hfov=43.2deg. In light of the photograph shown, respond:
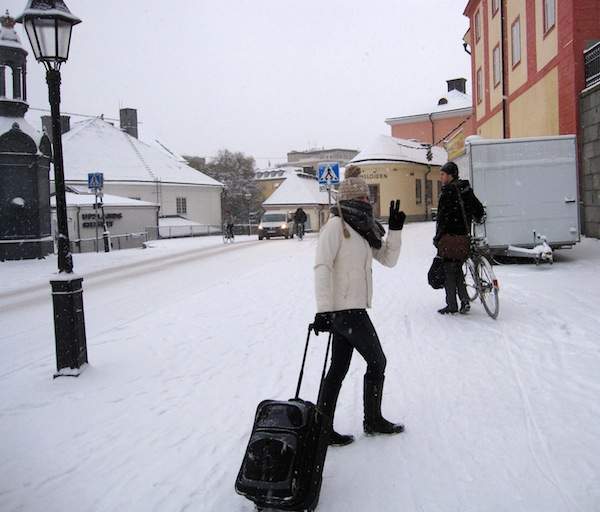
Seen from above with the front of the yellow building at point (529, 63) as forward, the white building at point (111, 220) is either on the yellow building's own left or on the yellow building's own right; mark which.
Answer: on the yellow building's own right

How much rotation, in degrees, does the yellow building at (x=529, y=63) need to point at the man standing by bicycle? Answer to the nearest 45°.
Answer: approximately 45° to its left

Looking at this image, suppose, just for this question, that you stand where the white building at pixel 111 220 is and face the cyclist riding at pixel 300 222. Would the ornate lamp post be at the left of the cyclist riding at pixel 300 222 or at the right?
right

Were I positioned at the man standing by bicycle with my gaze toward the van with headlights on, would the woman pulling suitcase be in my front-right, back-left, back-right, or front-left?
back-left

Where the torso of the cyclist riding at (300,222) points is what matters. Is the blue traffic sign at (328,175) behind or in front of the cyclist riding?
behind

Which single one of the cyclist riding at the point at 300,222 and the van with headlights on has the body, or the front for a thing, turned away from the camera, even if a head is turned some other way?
the cyclist riding
